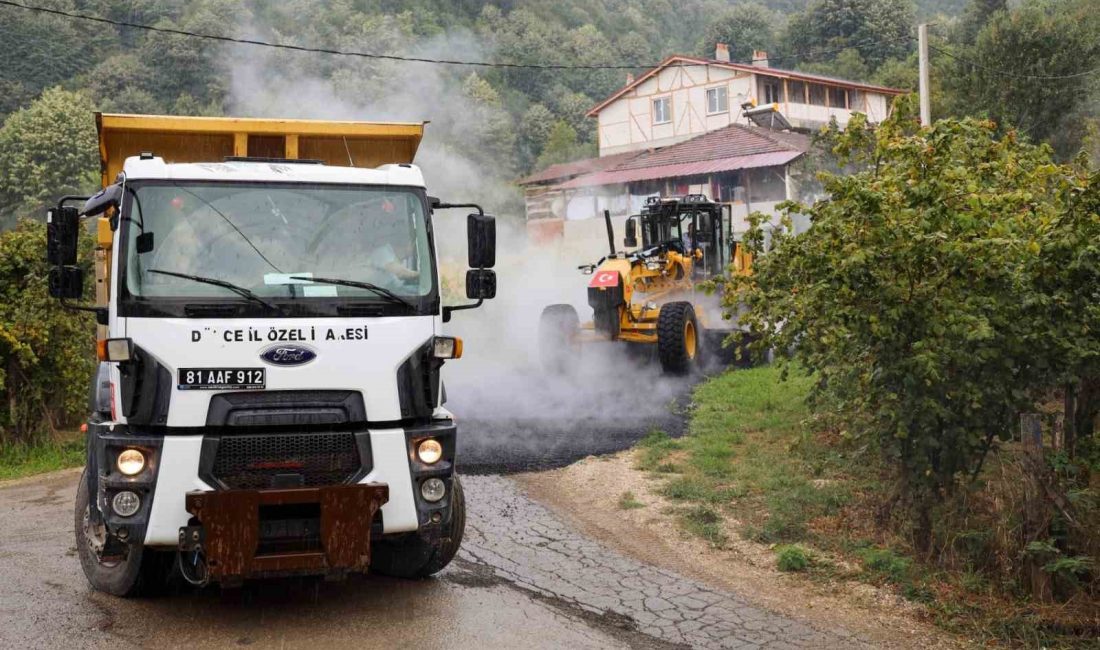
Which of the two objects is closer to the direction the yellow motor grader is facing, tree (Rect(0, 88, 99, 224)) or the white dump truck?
the white dump truck

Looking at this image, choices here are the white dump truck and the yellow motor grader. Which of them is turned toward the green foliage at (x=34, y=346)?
the yellow motor grader

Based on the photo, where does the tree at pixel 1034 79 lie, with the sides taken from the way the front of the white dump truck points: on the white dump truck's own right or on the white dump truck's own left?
on the white dump truck's own left

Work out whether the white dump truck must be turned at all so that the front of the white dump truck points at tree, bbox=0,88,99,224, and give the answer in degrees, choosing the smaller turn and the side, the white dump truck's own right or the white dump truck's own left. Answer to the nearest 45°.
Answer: approximately 180°

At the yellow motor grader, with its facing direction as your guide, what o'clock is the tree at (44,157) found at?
The tree is roughly at 3 o'clock from the yellow motor grader.

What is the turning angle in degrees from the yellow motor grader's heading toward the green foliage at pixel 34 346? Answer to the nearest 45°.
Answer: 0° — it already faces it

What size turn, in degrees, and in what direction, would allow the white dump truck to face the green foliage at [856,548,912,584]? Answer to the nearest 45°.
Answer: approximately 90° to its left

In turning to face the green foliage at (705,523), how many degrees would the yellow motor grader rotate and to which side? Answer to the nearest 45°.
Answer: approximately 45° to its left

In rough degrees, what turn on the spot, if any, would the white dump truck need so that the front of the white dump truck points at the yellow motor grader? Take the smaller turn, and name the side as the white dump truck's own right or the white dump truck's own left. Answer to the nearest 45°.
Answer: approximately 135° to the white dump truck's own left

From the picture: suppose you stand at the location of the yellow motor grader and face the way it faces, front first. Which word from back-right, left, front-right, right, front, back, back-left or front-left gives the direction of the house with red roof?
back-right

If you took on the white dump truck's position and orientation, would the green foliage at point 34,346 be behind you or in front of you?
behind

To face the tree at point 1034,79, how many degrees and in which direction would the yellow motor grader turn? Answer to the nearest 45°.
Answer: approximately 180°

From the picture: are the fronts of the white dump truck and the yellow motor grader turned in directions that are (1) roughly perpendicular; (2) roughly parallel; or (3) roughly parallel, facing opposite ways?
roughly perpendicular
